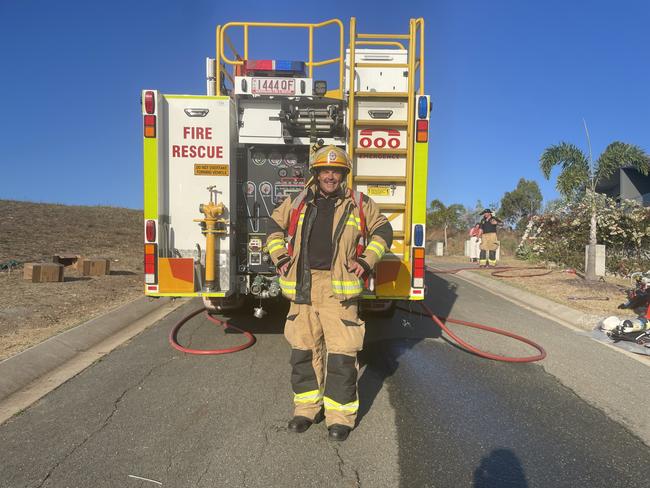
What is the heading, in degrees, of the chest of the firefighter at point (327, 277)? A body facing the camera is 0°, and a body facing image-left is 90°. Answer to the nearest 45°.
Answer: approximately 0°

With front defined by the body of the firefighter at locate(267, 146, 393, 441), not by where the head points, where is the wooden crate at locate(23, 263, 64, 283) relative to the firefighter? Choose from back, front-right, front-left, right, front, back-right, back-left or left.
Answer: back-right

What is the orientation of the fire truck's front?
away from the camera

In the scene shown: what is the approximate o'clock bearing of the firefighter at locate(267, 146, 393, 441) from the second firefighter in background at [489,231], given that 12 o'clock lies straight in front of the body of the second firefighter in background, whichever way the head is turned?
The firefighter is roughly at 12 o'clock from the second firefighter in background.

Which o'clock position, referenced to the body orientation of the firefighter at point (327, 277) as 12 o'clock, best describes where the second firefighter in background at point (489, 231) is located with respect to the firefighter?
The second firefighter in background is roughly at 7 o'clock from the firefighter.

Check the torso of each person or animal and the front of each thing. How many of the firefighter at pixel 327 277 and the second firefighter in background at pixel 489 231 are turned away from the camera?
0

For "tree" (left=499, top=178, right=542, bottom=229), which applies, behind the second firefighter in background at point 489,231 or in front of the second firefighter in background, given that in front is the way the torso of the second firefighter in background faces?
behind

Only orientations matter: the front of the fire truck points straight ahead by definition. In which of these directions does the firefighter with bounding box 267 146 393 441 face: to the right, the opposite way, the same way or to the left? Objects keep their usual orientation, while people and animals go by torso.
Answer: the opposite way

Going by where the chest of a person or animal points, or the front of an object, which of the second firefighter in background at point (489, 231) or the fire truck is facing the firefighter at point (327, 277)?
the second firefighter in background

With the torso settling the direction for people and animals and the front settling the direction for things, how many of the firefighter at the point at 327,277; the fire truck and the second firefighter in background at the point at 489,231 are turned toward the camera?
2

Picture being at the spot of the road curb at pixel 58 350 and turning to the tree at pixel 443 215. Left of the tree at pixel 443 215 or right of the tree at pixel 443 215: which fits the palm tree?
right
